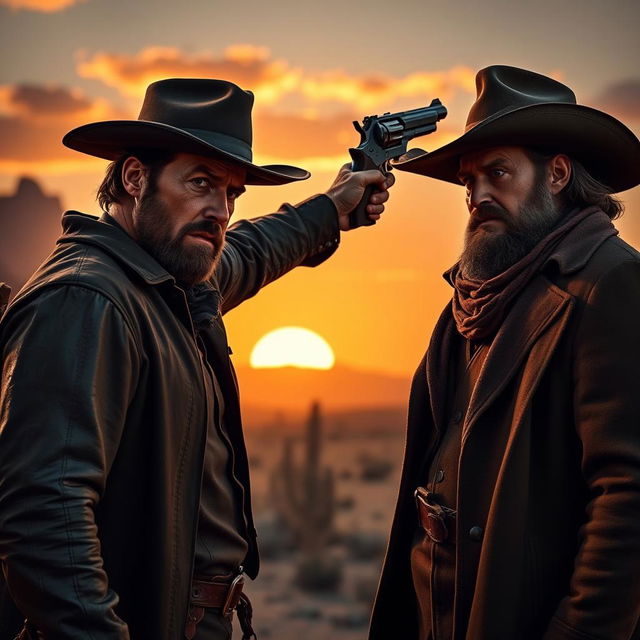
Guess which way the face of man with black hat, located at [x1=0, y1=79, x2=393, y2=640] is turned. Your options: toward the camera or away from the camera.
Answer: toward the camera

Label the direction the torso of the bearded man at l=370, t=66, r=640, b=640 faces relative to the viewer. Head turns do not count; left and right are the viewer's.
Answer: facing the viewer and to the left of the viewer

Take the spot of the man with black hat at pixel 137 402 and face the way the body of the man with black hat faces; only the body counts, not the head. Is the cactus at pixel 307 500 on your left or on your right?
on your left

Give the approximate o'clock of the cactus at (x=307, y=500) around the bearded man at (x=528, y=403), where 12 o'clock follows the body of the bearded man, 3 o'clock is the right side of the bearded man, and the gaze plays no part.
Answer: The cactus is roughly at 4 o'clock from the bearded man.

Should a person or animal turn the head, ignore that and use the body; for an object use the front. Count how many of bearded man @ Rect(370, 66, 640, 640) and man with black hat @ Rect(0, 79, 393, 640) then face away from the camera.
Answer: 0

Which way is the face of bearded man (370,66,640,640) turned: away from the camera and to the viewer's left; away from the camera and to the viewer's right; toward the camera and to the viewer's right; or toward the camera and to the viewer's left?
toward the camera and to the viewer's left

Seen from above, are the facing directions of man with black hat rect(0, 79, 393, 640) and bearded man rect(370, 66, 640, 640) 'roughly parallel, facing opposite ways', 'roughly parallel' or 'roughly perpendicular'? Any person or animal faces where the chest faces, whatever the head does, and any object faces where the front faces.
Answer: roughly perpendicular

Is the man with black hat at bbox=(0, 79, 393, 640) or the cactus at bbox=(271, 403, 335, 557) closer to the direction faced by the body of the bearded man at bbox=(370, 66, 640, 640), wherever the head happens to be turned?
the man with black hat

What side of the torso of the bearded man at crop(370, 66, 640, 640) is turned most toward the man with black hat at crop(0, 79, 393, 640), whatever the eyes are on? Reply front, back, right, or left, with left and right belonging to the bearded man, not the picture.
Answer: front

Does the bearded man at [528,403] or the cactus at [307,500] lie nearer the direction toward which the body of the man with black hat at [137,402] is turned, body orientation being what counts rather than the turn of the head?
the bearded man

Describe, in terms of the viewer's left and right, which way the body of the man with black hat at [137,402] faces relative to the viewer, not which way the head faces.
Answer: facing the viewer and to the right of the viewer
